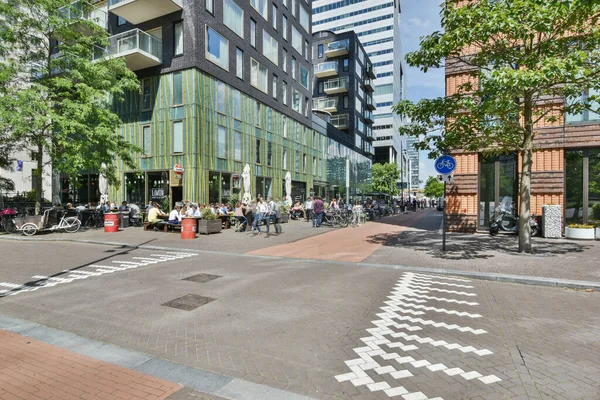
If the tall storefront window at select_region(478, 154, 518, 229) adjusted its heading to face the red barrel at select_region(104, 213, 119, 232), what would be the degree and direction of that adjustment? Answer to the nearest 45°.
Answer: approximately 45° to its right

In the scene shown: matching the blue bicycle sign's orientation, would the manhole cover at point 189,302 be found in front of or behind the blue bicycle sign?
in front

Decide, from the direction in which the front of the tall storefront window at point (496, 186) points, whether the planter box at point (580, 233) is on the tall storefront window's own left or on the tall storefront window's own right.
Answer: on the tall storefront window's own left

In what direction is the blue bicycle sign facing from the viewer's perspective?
toward the camera

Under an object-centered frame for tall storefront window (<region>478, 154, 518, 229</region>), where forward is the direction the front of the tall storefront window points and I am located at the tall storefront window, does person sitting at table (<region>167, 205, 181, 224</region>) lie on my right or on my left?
on my right

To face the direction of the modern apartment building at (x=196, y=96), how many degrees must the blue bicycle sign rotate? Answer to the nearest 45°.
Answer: approximately 135° to its right

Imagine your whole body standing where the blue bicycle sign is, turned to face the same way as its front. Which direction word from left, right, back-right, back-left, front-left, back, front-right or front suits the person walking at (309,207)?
back-right

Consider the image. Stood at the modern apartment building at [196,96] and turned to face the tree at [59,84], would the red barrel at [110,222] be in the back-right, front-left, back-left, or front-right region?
front-left

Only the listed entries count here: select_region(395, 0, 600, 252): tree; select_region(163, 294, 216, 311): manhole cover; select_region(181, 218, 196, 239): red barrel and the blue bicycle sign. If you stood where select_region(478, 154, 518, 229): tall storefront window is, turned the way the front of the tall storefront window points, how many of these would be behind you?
0

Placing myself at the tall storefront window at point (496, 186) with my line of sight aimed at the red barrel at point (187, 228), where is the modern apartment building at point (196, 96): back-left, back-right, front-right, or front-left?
front-right

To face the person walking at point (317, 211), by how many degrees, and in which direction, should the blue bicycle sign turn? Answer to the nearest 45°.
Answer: approximately 135° to its right

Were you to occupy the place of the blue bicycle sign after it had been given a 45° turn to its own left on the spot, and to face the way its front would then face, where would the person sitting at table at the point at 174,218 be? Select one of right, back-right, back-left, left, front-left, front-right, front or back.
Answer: back-right

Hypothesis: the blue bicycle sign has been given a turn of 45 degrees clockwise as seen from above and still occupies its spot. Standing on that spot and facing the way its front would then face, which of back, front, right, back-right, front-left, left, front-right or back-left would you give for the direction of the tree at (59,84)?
front-right

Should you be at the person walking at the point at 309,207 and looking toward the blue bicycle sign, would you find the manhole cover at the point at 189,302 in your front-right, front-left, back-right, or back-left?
front-right
